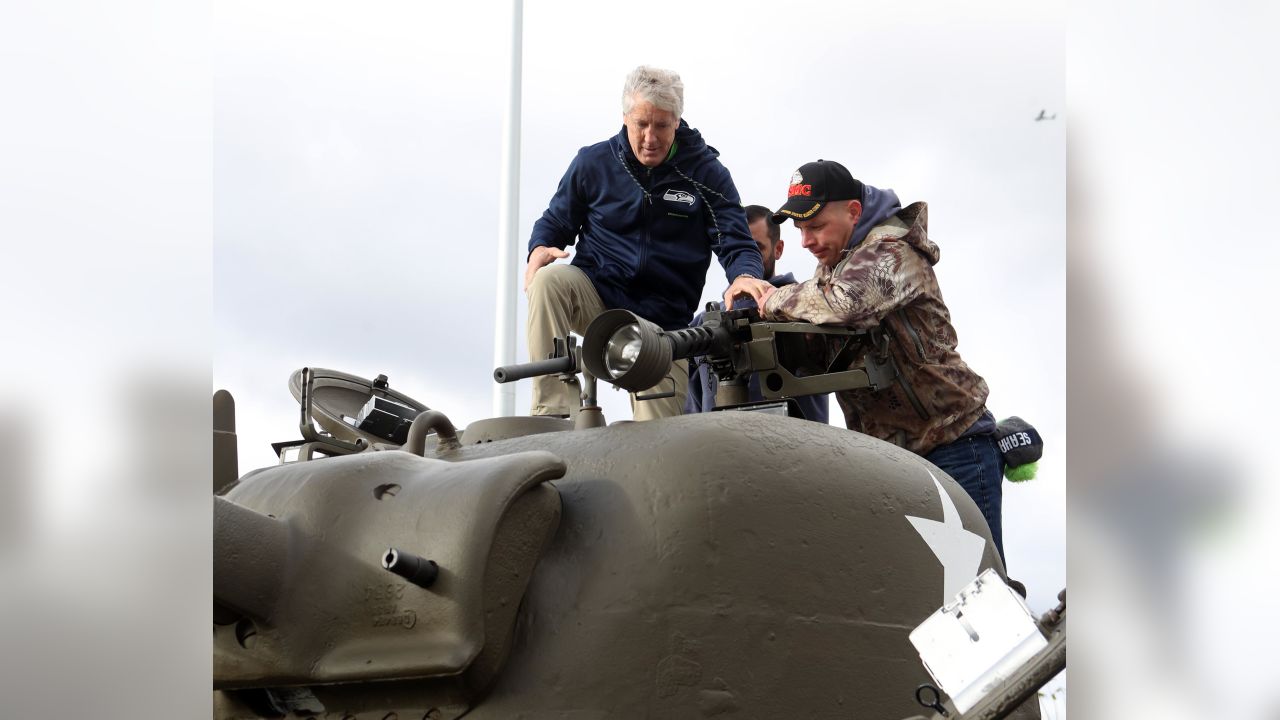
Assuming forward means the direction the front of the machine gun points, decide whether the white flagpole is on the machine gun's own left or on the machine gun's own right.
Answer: on the machine gun's own right

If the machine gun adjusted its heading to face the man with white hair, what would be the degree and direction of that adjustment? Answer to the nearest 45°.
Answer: approximately 90° to its right

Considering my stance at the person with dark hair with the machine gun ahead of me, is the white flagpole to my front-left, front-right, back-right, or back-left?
back-right

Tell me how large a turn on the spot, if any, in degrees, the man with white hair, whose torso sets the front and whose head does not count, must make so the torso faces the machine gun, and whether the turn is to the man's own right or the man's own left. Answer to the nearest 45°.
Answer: approximately 45° to the man's own left

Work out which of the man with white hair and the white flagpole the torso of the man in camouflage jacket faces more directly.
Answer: the man with white hair

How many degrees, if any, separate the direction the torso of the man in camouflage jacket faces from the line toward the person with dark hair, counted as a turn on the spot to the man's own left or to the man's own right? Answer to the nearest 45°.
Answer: approximately 45° to the man's own right

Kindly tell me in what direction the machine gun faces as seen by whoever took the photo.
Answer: facing the viewer and to the left of the viewer

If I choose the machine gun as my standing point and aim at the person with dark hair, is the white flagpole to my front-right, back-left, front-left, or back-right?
front-left

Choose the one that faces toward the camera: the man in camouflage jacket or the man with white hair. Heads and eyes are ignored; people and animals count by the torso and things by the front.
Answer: the man with white hair

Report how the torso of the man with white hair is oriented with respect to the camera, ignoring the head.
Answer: toward the camera

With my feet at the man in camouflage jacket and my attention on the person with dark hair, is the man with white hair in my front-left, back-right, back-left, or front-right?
front-left

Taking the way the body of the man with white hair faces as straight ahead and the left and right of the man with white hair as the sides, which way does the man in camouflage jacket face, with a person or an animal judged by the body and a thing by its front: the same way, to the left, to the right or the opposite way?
to the right

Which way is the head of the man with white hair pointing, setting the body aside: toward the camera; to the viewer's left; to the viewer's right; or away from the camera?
toward the camera

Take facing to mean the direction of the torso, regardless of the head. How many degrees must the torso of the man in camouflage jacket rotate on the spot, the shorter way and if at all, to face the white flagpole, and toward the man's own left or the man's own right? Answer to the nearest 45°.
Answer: approximately 45° to the man's own right

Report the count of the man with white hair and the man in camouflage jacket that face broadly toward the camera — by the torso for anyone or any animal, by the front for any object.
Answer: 1

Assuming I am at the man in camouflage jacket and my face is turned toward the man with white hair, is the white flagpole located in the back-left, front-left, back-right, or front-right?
front-right

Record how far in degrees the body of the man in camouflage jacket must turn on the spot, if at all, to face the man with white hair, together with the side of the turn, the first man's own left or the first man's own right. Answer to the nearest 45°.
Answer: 0° — they already face them

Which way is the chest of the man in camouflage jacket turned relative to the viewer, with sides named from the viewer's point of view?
facing to the left of the viewer
